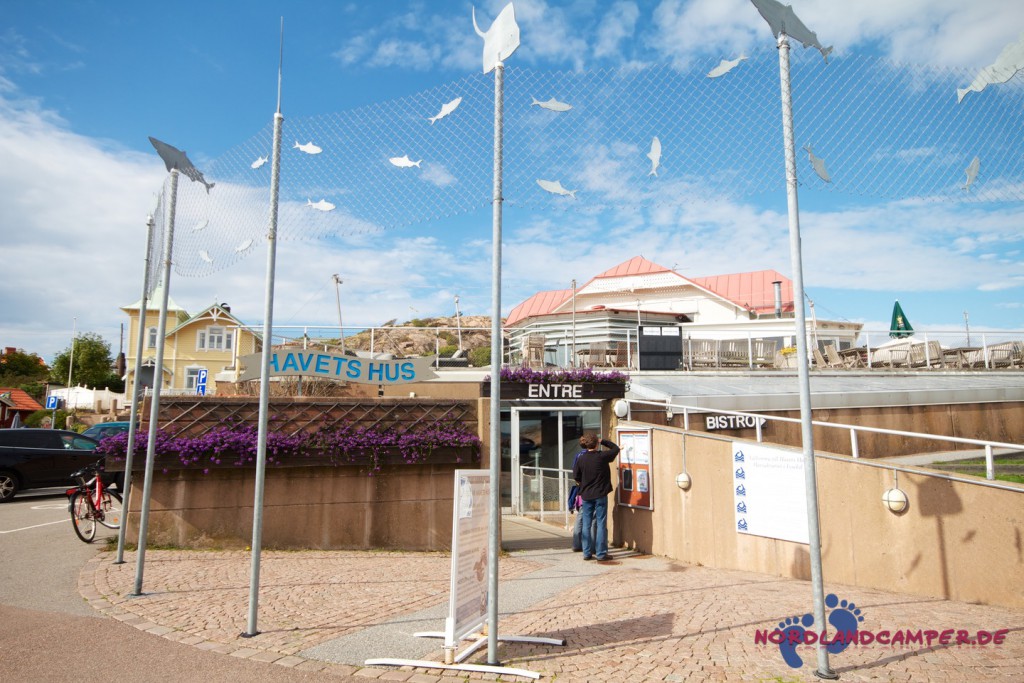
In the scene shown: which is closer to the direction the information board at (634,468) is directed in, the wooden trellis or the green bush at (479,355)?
the wooden trellis

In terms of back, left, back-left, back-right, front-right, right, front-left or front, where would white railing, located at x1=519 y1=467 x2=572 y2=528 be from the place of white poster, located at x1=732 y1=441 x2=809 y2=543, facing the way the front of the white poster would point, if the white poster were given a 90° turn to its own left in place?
back

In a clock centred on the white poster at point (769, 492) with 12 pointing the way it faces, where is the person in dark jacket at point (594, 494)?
The person in dark jacket is roughly at 2 o'clock from the white poster.

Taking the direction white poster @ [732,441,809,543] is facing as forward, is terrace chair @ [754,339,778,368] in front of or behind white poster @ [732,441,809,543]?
behind

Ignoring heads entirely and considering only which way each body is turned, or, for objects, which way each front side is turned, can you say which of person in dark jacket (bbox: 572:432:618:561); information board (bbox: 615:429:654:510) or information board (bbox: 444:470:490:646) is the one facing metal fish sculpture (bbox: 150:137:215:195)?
information board (bbox: 615:429:654:510)

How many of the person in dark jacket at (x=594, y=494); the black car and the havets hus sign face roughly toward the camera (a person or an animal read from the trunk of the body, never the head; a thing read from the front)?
1

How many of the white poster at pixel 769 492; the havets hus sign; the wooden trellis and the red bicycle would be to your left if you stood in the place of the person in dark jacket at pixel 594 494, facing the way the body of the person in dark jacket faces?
3

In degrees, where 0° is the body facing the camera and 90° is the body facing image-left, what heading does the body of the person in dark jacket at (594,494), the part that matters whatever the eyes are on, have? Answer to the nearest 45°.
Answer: approximately 180°

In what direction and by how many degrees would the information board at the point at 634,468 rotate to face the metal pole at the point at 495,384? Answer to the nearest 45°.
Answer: approximately 45° to its left

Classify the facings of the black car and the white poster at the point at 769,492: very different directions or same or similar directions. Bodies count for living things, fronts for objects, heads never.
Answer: very different directions

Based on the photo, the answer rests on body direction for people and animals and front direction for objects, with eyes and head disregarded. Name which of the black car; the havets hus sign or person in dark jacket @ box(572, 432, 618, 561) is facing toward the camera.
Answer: the havets hus sign

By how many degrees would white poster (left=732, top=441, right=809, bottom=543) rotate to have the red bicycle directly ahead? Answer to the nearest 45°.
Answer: approximately 45° to its right

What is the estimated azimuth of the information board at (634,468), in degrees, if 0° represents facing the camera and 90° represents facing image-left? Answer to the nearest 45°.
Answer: approximately 45°
